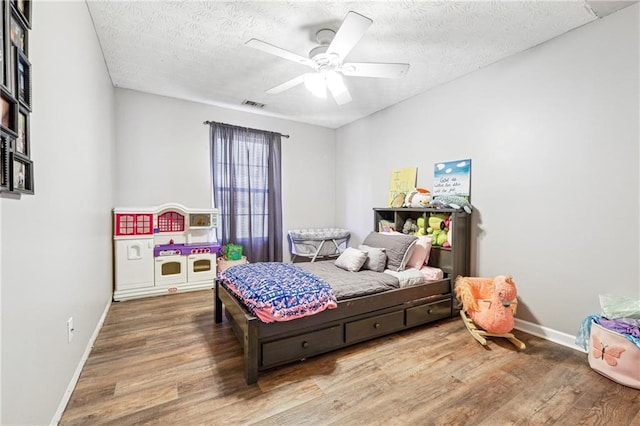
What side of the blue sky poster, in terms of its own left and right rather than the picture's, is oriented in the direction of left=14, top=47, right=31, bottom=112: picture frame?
front

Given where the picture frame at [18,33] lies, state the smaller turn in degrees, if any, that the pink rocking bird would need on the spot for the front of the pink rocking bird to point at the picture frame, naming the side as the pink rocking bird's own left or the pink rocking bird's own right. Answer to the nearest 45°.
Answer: approximately 90° to the pink rocking bird's own right

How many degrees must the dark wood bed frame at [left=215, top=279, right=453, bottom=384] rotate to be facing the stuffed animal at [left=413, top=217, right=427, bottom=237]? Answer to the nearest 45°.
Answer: approximately 180°

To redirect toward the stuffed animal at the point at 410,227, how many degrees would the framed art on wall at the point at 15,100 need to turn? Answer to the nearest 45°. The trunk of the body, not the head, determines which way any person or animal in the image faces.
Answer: approximately 45° to its left

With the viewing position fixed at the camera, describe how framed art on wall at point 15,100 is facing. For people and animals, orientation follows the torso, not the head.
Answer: facing the viewer and to the right of the viewer

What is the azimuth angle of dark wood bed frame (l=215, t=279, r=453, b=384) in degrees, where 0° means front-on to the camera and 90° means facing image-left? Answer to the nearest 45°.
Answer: approximately 45°

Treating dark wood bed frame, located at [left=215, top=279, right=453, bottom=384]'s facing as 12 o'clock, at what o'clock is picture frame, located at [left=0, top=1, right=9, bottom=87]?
The picture frame is roughly at 12 o'clock from the dark wood bed frame.

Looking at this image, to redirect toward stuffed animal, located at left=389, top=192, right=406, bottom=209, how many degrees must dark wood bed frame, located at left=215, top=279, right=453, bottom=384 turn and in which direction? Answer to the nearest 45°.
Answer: approximately 180°

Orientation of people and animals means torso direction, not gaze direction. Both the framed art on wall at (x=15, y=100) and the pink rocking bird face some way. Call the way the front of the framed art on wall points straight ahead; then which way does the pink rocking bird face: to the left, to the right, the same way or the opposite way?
to the right

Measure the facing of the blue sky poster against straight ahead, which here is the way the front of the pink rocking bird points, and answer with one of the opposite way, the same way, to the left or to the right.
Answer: to the right

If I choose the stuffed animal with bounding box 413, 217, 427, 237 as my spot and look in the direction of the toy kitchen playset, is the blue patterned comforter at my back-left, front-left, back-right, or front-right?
front-left

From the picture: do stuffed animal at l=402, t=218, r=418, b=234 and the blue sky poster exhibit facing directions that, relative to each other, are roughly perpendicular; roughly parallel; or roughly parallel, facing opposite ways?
roughly parallel

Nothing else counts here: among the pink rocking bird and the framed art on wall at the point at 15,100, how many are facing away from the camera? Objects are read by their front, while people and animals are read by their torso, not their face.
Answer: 0
